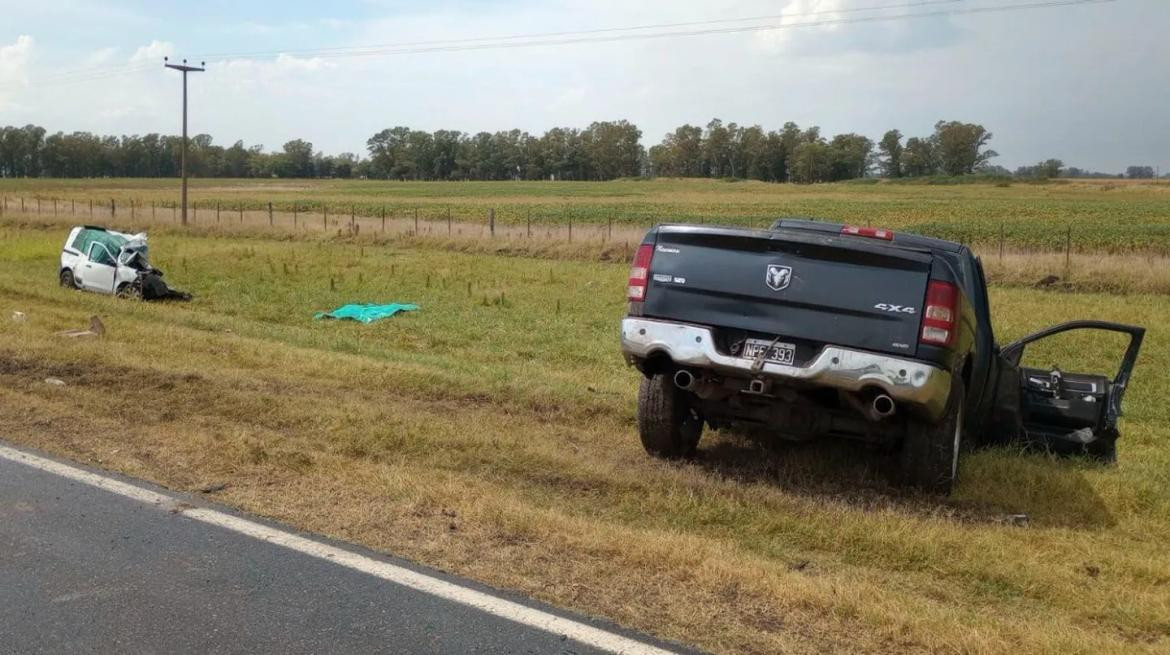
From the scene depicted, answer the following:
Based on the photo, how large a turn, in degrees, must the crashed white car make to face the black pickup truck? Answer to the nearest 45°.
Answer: approximately 45° to its right

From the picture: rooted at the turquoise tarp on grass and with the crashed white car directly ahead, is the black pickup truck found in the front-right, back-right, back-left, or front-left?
back-left

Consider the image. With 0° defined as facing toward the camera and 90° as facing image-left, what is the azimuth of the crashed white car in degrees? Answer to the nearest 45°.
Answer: approximately 315°

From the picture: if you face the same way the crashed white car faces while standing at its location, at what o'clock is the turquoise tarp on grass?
The turquoise tarp on grass is roughly at 12 o'clock from the crashed white car.

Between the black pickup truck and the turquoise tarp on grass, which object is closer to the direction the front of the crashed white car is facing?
the turquoise tarp on grass
